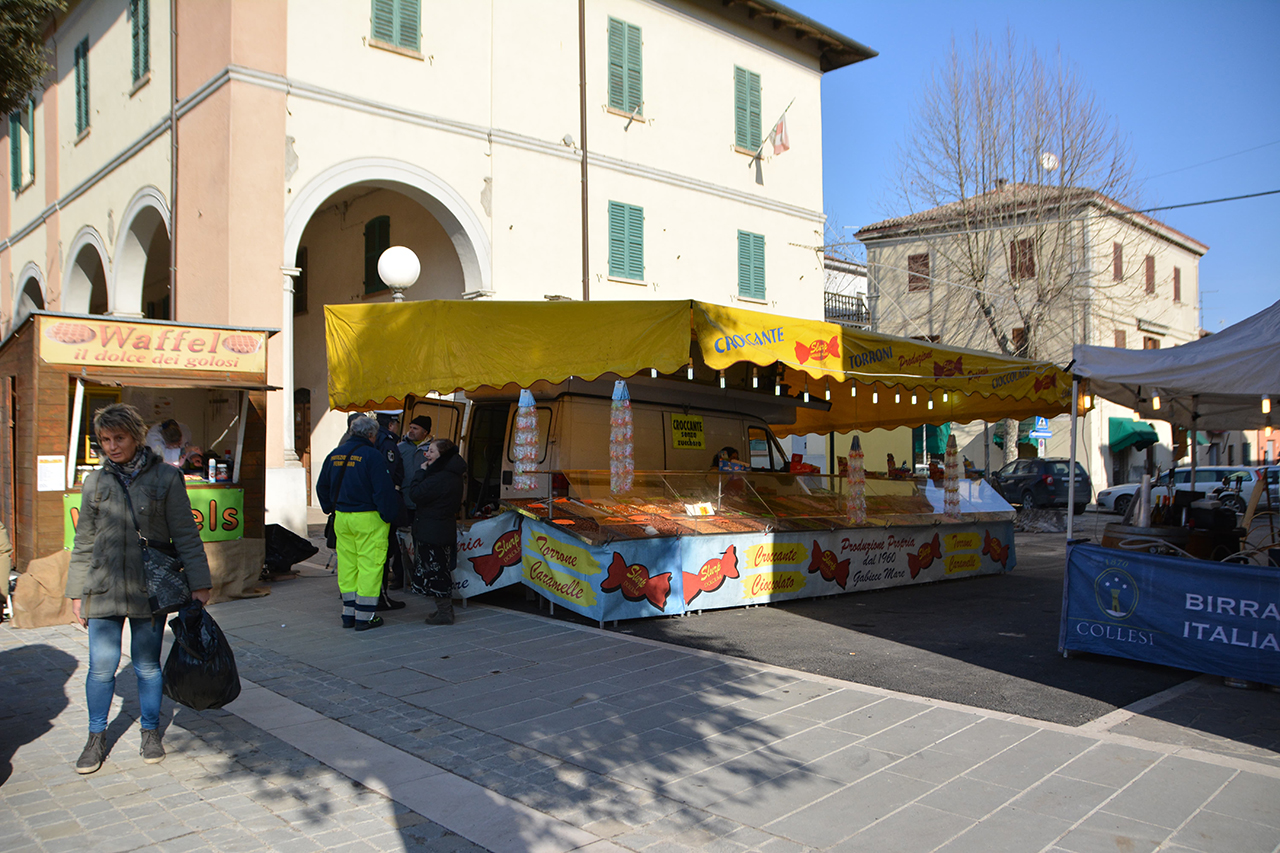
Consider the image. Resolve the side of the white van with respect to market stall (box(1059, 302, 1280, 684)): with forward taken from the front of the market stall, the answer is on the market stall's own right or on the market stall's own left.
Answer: on the market stall's own right

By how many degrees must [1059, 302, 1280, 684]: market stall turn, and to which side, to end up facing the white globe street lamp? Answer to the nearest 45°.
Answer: approximately 90° to its right

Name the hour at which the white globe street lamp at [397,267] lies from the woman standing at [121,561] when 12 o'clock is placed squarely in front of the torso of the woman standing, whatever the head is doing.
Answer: The white globe street lamp is roughly at 7 o'clock from the woman standing.

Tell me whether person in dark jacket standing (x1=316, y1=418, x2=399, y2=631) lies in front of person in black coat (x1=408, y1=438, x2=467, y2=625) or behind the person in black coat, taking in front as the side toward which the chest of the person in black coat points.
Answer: in front

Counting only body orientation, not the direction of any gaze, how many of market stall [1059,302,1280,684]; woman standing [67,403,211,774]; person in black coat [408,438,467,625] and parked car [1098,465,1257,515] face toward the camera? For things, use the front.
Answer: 2

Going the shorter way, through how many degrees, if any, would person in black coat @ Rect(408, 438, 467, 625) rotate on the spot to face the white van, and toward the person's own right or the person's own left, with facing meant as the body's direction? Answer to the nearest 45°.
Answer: approximately 135° to the person's own right

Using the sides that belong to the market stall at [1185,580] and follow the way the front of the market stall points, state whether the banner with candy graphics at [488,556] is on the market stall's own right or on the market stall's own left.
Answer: on the market stall's own right

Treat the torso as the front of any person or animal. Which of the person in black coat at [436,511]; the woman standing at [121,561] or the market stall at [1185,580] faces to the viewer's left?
the person in black coat

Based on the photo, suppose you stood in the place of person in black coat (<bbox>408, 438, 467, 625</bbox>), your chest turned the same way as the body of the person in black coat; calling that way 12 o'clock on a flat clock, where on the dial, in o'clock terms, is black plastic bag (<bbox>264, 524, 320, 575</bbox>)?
The black plastic bag is roughly at 2 o'clock from the person in black coat.

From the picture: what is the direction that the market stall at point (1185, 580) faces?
toward the camera

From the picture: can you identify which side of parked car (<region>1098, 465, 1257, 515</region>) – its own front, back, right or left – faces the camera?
left

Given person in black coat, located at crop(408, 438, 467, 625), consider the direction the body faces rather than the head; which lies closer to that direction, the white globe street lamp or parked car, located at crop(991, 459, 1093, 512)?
the white globe street lamp

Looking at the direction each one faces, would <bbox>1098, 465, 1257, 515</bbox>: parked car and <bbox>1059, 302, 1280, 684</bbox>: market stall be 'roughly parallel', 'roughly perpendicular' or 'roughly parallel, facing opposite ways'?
roughly perpendicular

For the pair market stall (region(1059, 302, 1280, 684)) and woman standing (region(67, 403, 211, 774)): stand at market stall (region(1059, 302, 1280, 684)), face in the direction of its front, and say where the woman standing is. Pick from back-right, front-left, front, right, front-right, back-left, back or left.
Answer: front-right

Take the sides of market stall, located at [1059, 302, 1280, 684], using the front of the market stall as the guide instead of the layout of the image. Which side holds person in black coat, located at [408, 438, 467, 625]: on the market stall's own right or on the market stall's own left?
on the market stall's own right

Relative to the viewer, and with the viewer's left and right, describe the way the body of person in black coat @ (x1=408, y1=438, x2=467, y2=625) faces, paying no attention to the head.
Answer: facing to the left of the viewer

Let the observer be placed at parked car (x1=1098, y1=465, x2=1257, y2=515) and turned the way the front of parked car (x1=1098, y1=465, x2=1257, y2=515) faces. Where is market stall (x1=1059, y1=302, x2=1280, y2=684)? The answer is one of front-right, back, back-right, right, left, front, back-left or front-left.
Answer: left

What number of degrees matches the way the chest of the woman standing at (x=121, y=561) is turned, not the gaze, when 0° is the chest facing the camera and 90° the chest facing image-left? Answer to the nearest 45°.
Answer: approximately 0°
